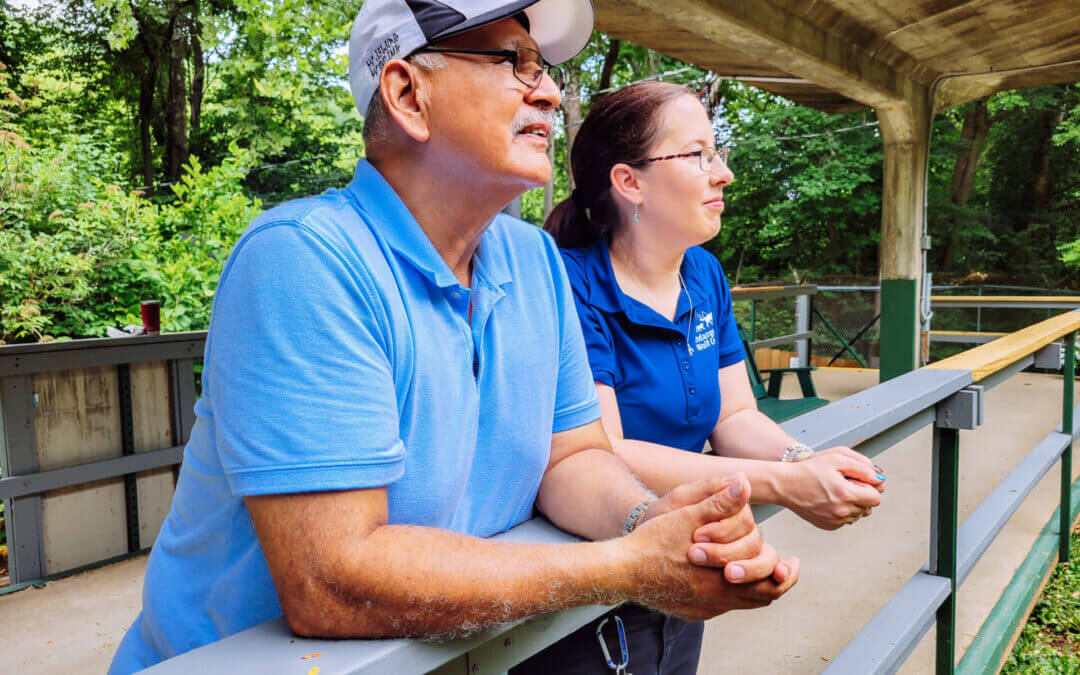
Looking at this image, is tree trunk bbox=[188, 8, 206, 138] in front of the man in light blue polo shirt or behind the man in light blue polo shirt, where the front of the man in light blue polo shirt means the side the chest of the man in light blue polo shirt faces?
behind

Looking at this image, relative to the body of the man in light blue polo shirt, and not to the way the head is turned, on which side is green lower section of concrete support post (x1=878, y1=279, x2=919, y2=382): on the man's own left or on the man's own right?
on the man's own left

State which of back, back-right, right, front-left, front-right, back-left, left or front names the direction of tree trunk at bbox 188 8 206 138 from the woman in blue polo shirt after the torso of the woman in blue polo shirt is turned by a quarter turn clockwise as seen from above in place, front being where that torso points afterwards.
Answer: right

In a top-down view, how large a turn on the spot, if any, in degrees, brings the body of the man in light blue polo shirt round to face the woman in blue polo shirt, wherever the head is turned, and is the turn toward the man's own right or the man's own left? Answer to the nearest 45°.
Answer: approximately 90° to the man's own left

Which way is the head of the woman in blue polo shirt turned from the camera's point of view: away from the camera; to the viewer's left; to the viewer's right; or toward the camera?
to the viewer's right

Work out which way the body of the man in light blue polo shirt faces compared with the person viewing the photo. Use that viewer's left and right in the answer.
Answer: facing the viewer and to the right of the viewer

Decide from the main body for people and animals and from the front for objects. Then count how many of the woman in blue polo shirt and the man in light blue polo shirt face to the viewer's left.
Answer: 0
